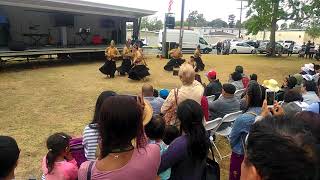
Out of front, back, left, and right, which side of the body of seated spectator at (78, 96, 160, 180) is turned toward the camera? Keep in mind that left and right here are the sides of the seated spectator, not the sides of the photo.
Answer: back

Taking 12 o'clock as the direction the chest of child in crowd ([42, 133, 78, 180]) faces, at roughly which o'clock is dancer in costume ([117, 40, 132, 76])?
The dancer in costume is roughly at 11 o'clock from the child in crowd.

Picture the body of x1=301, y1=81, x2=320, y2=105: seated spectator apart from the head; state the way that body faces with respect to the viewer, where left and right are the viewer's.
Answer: facing away from the viewer and to the left of the viewer

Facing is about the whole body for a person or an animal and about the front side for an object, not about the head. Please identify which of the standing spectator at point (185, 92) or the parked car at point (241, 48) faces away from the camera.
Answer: the standing spectator

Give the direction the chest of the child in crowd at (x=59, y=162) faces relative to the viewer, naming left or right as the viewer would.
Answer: facing away from the viewer and to the right of the viewer

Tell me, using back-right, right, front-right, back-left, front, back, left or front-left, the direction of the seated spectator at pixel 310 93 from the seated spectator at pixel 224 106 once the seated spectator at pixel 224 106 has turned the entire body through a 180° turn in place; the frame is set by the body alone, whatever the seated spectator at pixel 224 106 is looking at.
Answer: front-left

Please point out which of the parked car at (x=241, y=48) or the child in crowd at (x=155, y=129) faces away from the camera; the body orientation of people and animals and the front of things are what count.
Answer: the child in crowd

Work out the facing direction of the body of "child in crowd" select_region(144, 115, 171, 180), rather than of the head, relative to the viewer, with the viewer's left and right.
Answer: facing away from the viewer

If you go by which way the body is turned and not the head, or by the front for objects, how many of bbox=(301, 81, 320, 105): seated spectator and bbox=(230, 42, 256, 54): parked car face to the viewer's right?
1

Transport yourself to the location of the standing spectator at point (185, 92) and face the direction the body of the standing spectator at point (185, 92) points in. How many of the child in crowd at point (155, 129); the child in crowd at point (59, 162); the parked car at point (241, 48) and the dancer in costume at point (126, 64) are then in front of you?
2

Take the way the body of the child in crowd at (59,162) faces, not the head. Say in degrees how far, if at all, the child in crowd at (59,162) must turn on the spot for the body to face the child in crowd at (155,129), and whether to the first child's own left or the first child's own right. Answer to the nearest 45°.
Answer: approximately 45° to the first child's own right

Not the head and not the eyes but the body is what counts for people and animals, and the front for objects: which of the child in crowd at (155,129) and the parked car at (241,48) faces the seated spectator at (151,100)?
the child in crowd
